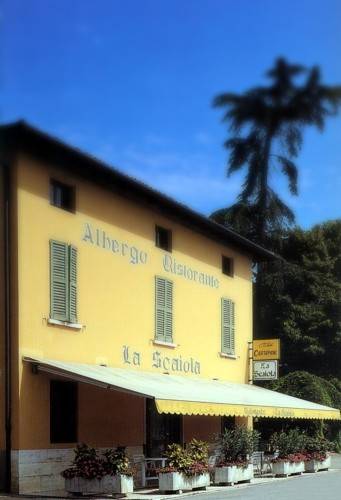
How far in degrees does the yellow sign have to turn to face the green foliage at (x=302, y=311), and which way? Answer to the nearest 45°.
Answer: approximately 180°

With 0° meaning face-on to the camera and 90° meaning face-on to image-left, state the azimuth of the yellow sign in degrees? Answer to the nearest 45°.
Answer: approximately 0°

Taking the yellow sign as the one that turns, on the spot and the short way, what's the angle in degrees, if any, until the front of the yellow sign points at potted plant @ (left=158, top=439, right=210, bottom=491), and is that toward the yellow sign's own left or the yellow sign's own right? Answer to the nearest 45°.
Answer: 0° — it already faces it

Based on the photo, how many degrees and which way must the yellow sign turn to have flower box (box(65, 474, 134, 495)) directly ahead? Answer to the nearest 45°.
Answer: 0° — it already faces it
